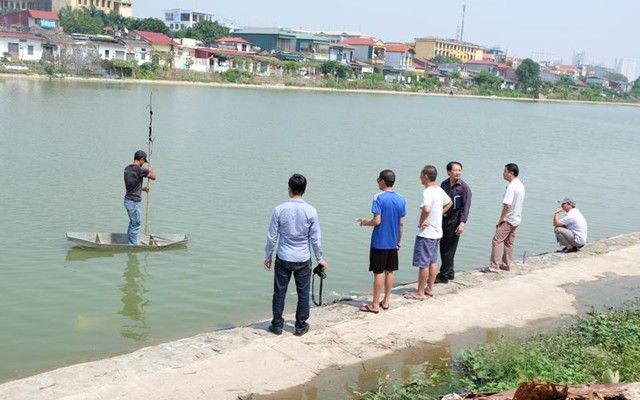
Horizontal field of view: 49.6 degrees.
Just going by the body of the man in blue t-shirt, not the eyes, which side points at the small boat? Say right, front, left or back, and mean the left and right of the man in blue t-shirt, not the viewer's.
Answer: front

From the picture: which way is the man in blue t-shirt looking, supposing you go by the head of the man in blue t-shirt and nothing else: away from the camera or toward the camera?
away from the camera

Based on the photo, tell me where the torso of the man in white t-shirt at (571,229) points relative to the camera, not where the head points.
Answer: to the viewer's left

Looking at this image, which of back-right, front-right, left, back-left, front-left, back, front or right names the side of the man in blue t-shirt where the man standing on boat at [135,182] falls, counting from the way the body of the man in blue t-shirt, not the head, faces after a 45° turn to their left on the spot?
front-right

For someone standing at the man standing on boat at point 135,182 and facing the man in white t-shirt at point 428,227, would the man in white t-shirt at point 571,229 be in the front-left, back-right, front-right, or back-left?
front-left

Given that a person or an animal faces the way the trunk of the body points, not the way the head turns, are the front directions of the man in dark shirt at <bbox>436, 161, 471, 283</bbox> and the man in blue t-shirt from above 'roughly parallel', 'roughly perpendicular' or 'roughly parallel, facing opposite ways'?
roughly perpendicular

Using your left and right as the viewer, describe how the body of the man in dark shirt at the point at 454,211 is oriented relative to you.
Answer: facing the viewer and to the left of the viewer

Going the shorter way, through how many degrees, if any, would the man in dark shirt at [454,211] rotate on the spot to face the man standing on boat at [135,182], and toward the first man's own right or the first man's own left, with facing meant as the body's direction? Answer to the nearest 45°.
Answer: approximately 45° to the first man's own right

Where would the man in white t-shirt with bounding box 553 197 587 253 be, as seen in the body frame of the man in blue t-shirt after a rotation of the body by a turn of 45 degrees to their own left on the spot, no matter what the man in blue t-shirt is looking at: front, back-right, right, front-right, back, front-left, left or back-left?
back-right

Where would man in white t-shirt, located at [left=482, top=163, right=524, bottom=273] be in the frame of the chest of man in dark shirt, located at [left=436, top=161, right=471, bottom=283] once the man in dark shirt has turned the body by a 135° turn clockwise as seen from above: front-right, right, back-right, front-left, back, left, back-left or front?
front-right

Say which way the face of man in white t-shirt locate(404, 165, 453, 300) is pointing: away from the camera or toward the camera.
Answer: away from the camera

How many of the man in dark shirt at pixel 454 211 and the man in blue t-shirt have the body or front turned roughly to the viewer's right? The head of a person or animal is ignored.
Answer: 0

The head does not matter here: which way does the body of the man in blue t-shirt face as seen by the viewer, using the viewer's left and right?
facing away from the viewer and to the left of the viewer

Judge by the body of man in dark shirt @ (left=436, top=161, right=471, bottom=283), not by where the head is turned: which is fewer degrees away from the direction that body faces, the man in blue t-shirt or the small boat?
the man in blue t-shirt

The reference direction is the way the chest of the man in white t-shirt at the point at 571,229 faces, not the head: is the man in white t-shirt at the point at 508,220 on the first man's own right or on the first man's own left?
on the first man's own left
